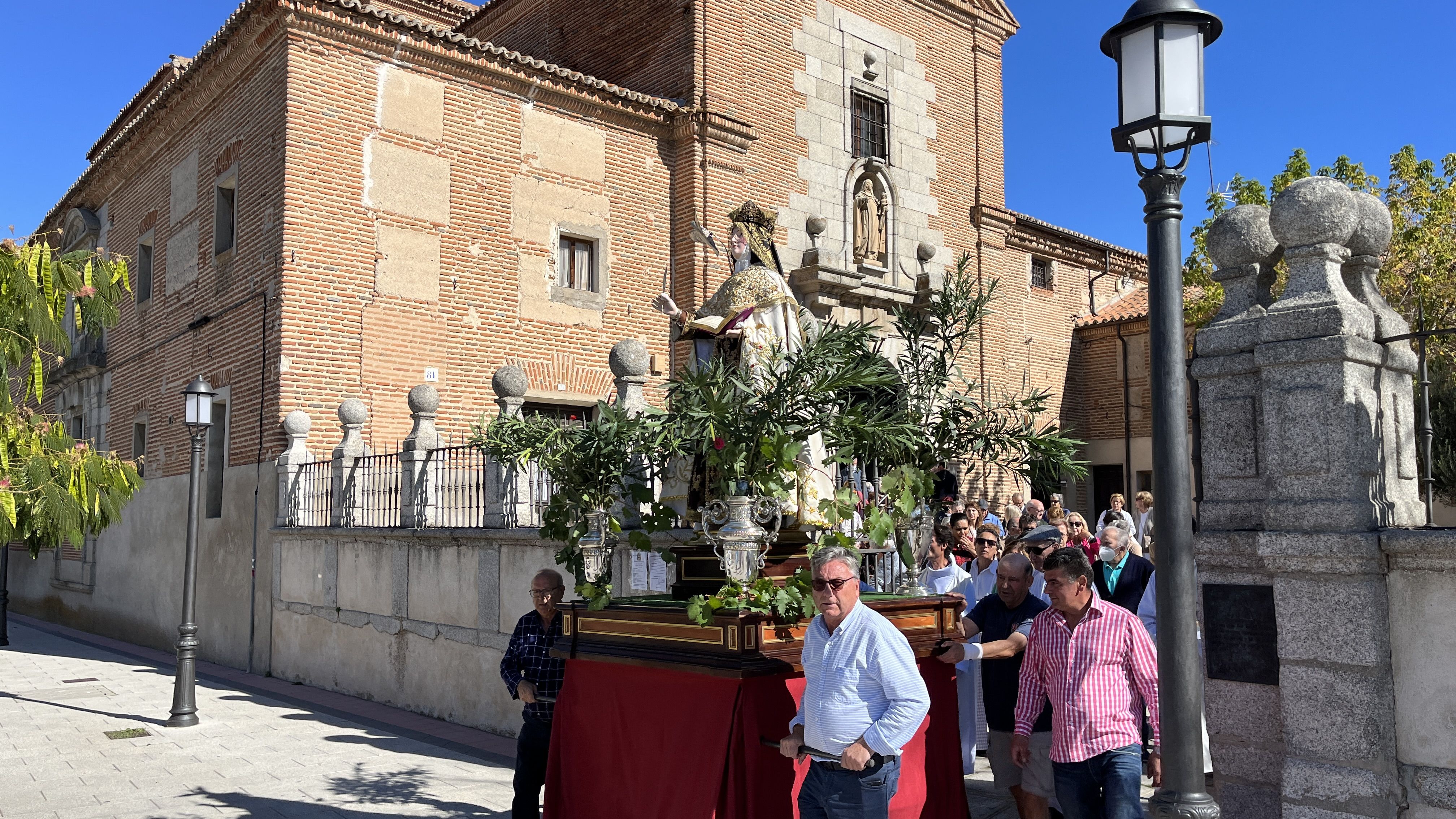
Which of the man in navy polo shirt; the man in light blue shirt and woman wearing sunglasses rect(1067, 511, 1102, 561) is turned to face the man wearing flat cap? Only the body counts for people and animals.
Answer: the woman wearing sunglasses

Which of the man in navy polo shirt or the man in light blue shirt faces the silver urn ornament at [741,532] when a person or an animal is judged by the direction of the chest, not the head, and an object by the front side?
the man in navy polo shirt

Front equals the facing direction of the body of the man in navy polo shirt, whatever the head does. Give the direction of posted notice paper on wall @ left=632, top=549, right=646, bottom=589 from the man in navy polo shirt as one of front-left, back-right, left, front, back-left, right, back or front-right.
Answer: right

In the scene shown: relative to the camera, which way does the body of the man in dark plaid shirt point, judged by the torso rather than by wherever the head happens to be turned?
toward the camera

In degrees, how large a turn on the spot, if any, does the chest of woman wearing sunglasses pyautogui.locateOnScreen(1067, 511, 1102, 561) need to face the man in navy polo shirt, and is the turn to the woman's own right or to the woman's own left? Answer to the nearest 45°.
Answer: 0° — they already face them

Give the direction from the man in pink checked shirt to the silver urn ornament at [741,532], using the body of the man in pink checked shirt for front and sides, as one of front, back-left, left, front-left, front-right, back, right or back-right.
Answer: front-right

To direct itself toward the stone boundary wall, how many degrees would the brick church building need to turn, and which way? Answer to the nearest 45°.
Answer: approximately 45° to its right

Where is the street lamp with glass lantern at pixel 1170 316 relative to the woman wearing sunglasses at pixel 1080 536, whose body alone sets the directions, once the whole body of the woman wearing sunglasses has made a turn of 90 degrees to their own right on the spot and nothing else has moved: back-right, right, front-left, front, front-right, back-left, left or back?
left

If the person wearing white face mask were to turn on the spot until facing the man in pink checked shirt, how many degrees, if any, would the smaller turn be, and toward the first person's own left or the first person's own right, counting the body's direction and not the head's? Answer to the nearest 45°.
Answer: approximately 45° to the first person's own left

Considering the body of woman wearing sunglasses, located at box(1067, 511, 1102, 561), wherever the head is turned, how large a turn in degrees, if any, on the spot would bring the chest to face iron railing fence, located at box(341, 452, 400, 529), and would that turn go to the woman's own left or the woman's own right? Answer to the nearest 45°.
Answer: approximately 90° to the woman's own right

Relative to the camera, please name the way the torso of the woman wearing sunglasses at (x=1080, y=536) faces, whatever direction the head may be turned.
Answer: toward the camera

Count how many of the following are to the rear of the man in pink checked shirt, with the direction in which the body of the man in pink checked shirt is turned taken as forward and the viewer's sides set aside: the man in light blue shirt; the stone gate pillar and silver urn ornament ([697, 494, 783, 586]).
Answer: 1

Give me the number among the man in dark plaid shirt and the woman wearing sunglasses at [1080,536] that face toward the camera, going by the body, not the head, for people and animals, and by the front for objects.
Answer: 2

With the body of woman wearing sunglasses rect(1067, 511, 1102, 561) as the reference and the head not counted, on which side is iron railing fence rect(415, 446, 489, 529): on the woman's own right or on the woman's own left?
on the woman's own right

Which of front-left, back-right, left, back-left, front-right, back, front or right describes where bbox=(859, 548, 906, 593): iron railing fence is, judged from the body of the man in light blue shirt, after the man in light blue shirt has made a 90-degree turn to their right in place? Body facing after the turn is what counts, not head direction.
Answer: front-right

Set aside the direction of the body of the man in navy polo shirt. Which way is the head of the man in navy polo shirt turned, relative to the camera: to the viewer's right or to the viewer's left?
to the viewer's left

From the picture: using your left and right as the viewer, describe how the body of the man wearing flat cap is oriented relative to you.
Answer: facing the viewer and to the left of the viewer
